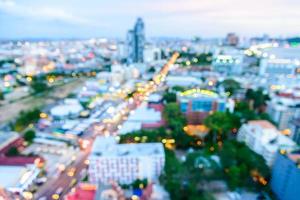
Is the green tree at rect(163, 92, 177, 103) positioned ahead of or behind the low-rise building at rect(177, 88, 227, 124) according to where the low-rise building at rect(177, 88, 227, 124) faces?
behind

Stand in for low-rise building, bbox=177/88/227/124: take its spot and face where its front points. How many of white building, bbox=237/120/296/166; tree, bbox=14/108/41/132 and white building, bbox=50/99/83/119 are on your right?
2

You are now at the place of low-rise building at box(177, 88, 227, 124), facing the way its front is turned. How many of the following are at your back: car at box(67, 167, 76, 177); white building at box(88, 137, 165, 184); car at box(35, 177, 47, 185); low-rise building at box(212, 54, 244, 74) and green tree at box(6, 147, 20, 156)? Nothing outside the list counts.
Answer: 1

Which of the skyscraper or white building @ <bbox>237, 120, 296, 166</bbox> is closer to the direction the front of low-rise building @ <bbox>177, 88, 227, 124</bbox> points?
the white building

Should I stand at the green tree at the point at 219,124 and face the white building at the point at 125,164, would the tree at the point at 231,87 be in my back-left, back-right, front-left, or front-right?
back-right

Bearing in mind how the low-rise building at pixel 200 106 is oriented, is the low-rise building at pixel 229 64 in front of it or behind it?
behind

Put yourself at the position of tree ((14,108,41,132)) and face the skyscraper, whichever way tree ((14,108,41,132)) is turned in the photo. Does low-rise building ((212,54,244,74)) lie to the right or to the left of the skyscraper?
right

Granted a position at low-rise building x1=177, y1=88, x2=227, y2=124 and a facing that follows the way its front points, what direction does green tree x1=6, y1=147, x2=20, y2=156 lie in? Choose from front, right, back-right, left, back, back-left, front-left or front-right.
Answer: front-right

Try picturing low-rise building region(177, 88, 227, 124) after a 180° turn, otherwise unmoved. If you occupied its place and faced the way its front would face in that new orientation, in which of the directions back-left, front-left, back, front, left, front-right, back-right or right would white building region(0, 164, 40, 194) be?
back-left

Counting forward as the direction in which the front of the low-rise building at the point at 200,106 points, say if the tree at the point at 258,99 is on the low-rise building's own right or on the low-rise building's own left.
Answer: on the low-rise building's own left

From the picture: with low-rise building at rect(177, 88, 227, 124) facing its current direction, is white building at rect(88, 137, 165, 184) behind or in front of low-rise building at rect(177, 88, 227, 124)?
in front

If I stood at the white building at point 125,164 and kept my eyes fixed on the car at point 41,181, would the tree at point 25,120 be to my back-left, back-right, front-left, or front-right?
front-right

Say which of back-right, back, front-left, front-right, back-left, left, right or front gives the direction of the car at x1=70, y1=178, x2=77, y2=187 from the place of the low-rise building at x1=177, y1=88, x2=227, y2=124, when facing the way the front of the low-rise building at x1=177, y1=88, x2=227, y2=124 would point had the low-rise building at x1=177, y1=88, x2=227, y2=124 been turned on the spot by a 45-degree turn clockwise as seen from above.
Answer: front

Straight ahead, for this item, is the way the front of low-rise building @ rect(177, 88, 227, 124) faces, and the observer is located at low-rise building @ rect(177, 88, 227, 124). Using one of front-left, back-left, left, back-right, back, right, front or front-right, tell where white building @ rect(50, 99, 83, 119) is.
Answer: right

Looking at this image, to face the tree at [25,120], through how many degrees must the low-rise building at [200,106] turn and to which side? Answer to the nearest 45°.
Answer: approximately 90° to its right

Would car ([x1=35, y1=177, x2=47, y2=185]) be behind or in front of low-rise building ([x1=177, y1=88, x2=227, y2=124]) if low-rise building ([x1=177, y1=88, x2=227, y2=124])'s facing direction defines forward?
in front

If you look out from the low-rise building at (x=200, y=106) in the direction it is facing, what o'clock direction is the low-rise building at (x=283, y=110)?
the low-rise building at (x=283, y=110) is roughly at 9 o'clock from the low-rise building at (x=200, y=106).

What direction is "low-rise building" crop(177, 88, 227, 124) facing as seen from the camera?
toward the camera
